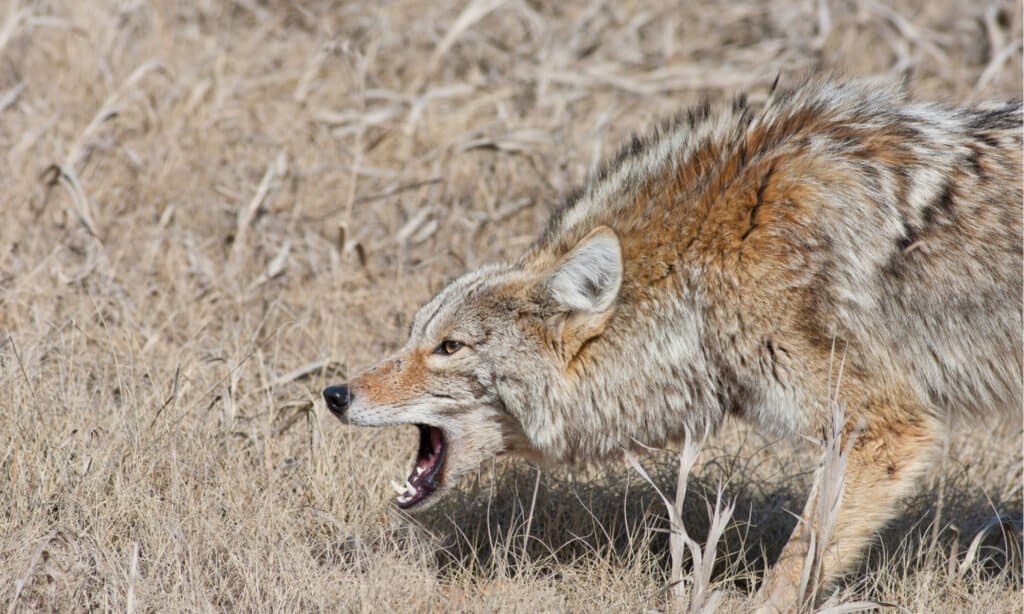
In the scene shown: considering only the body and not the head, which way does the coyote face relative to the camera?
to the viewer's left
